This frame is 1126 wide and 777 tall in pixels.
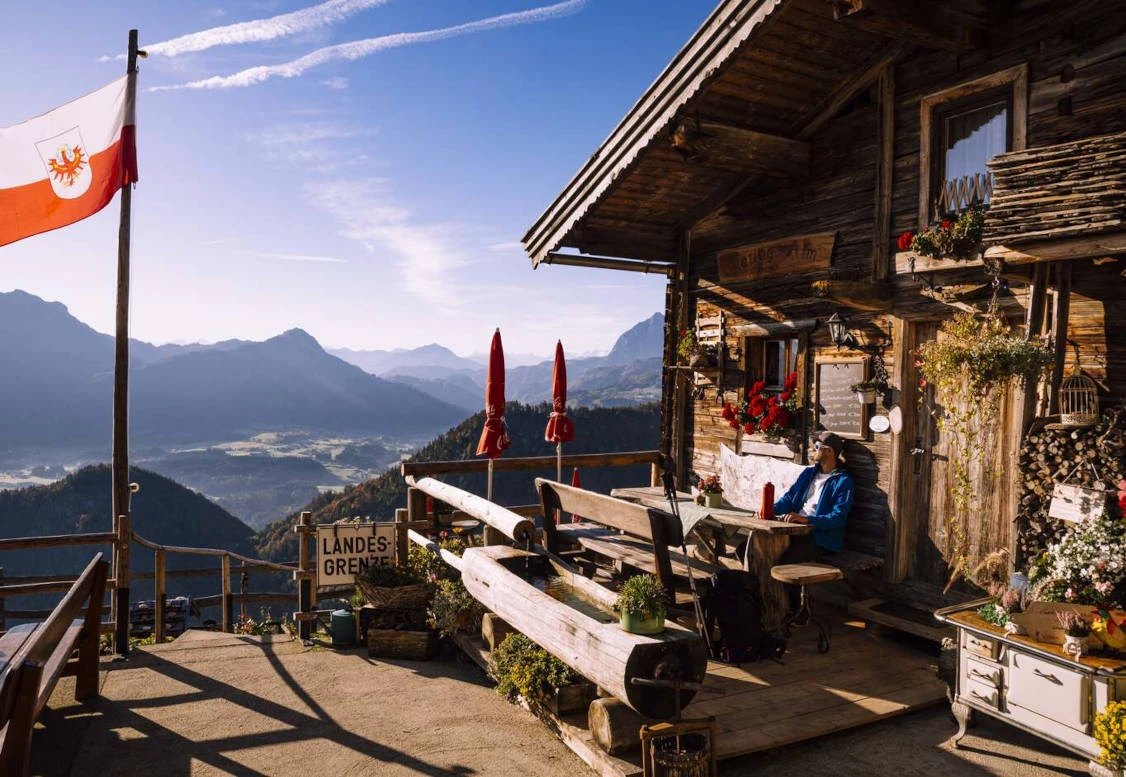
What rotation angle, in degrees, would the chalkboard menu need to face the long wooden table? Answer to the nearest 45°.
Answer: approximately 45° to its right

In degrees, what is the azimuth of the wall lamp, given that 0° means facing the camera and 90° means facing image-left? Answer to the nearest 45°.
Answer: approximately 45°

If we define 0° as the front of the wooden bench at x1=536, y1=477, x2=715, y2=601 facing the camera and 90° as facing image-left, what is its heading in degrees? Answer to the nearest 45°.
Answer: approximately 225°

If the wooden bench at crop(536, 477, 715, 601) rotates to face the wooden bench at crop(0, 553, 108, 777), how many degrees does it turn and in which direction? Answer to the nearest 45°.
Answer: approximately 180°

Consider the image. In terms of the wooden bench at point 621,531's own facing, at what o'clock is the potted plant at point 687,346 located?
The potted plant is roughly at 11 o'clock from the wooden bench.

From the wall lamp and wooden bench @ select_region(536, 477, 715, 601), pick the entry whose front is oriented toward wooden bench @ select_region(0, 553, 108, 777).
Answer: the wall lamp

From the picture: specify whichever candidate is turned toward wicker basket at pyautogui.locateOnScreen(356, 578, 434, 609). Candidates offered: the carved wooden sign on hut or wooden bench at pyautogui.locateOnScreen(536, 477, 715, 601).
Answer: the carved wooden sign on hut
